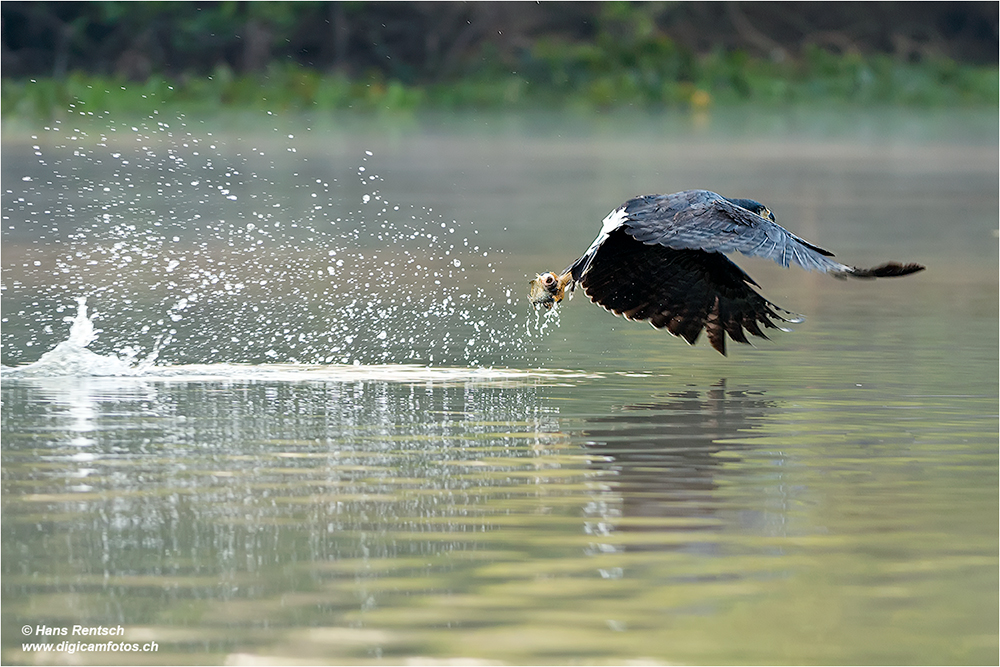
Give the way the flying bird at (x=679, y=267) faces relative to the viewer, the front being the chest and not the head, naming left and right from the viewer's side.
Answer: facing to the right of the viewer
